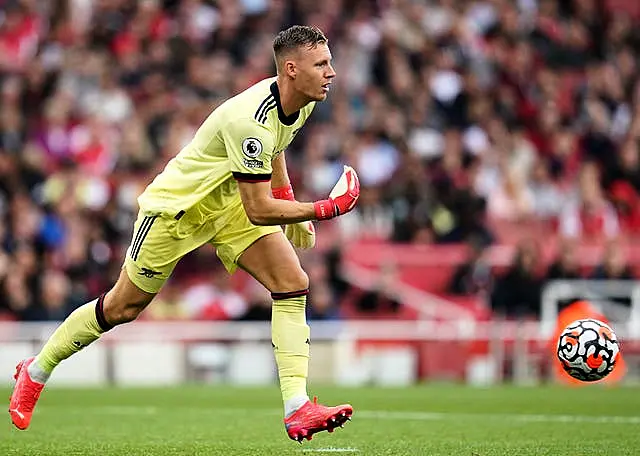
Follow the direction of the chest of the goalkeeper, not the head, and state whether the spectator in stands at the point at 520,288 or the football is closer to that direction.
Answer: the football

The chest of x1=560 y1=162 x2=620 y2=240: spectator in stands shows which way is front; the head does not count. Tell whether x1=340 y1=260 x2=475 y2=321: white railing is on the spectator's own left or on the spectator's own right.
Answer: on the spectator's own right

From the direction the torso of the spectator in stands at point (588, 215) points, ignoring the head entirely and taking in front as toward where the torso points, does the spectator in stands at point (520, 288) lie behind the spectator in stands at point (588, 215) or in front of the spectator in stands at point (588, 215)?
in front

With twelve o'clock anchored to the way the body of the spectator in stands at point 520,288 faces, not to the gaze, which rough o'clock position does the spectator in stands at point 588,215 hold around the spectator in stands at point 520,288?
the spectator in stands at point 588,215 is roughly at 7 o'clock from the spectator in stands at point 520,288.

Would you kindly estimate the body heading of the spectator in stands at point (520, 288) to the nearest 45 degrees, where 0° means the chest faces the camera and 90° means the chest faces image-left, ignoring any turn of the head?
approximately 0°

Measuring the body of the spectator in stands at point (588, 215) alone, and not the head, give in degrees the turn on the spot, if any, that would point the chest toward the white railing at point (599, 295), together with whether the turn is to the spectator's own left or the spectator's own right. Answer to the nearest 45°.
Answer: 0° — they already face it

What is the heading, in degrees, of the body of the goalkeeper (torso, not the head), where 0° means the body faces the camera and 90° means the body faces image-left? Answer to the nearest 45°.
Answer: approximately 270°

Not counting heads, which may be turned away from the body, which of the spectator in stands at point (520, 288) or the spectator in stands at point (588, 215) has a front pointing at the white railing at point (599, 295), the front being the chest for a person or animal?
the spectator in stands at point (588, 215)

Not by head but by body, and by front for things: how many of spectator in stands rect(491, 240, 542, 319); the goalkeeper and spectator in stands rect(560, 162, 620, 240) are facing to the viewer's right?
1

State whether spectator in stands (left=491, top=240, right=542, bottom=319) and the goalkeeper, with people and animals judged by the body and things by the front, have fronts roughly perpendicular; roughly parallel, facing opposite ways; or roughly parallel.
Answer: roughly perpendicular

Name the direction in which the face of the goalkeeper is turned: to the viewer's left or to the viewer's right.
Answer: to the viewer's right

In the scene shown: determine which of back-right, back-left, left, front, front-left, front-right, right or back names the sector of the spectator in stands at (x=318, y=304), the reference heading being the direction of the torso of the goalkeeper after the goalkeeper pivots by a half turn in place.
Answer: right

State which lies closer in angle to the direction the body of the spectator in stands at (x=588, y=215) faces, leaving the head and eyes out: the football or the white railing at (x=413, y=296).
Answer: the football

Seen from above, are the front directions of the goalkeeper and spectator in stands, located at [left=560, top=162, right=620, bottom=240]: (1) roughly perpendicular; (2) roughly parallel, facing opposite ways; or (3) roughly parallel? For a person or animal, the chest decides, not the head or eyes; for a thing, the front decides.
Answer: roughly perpendicular
